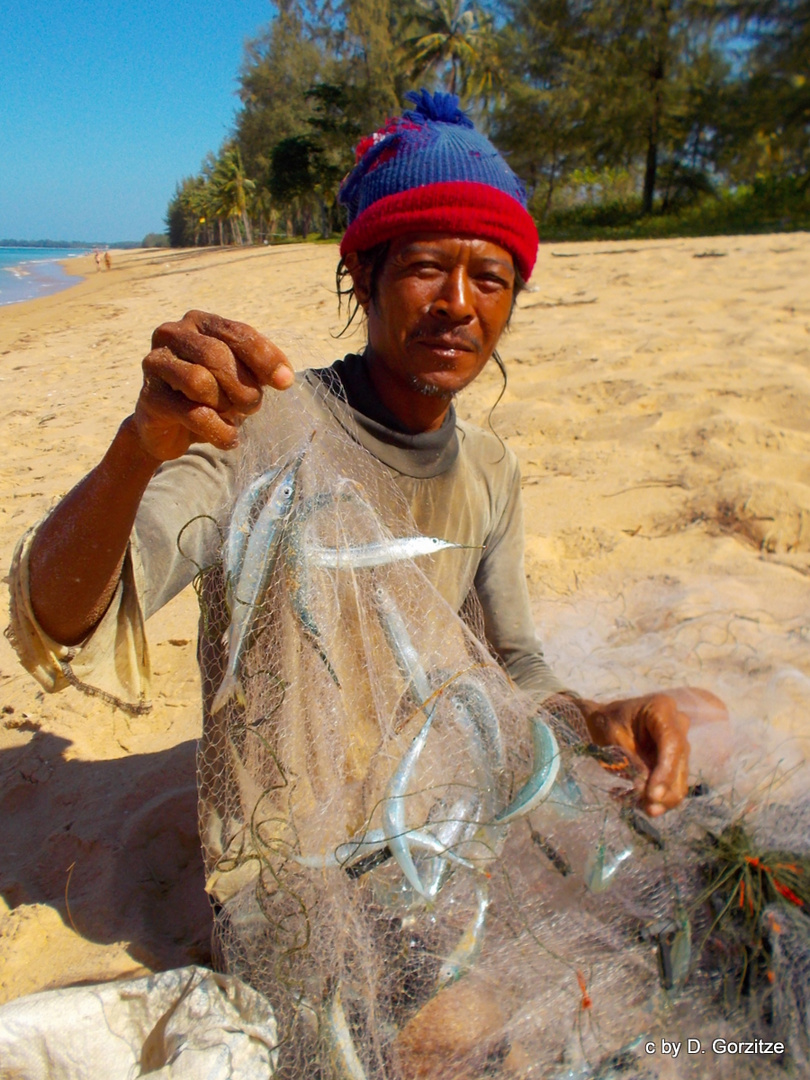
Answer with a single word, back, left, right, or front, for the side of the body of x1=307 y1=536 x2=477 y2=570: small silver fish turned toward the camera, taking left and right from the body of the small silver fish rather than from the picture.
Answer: right

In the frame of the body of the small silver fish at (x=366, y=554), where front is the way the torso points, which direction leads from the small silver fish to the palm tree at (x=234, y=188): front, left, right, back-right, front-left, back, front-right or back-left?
left

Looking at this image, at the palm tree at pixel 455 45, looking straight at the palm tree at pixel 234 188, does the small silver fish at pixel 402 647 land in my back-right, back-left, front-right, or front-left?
back-left
